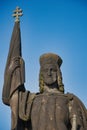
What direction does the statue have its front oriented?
toward the camera
